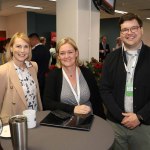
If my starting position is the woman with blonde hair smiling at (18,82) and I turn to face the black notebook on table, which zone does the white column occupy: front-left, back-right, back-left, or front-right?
back-left

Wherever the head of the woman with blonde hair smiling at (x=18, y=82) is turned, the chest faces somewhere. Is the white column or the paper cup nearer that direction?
the paper cup

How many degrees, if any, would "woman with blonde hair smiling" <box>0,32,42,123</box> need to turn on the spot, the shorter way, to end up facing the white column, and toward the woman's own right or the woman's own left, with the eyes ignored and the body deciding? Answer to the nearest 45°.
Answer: approximately 90° to the woman's own left

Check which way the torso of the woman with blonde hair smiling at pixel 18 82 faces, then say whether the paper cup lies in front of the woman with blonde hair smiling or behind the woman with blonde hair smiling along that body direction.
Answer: in front

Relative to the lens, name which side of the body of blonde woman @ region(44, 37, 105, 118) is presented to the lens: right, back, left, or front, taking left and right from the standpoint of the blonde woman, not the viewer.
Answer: front

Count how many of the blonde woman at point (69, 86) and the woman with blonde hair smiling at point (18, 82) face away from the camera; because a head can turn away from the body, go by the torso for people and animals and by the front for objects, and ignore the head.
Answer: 0

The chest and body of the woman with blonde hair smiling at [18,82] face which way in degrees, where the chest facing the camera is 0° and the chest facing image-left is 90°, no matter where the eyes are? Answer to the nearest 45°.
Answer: approximately 315°
